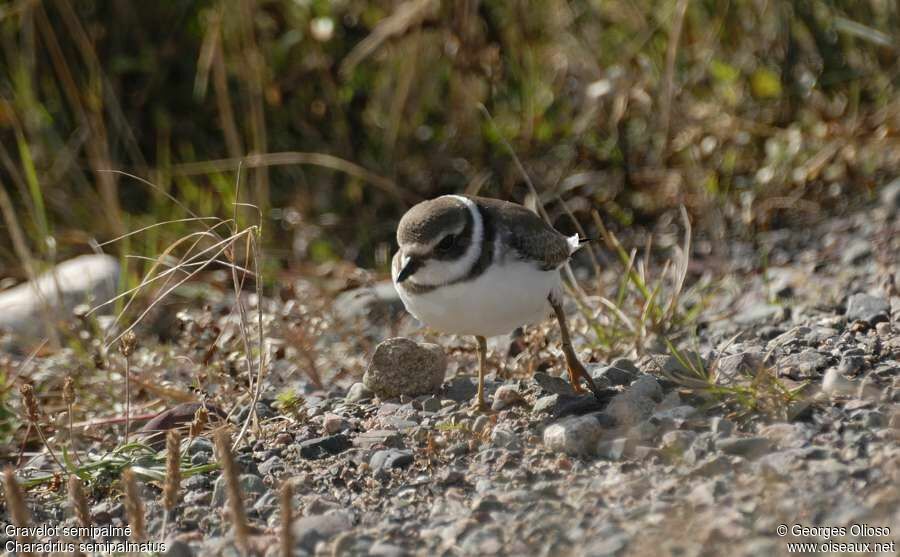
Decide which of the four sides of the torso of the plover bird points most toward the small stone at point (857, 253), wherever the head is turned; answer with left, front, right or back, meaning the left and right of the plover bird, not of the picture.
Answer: back

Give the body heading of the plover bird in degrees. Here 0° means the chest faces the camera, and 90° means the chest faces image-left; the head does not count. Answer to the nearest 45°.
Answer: approximately 45°

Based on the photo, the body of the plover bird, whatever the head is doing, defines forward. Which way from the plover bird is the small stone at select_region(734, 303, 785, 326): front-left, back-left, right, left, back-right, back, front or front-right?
back

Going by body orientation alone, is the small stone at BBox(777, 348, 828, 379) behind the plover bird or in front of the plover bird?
behind

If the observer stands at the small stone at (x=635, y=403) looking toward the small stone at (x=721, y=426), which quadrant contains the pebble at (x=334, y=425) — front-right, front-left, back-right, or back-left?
back-right
